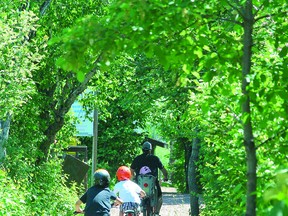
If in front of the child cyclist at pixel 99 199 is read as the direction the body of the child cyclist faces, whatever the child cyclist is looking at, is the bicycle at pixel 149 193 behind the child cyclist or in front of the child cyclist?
in front

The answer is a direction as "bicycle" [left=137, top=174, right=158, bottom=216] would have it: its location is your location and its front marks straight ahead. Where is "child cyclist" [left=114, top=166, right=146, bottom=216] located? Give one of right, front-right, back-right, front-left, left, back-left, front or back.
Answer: back

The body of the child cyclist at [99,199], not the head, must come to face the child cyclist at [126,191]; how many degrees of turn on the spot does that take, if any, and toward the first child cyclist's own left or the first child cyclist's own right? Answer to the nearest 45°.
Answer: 0° — they already face them

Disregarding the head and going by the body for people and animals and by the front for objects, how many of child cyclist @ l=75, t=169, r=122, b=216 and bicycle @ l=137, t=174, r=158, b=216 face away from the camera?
2

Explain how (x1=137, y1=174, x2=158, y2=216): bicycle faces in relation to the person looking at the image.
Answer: facing away from the viewer

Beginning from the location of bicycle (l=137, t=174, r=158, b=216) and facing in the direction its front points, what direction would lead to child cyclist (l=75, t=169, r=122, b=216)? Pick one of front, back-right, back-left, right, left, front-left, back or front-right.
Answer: back

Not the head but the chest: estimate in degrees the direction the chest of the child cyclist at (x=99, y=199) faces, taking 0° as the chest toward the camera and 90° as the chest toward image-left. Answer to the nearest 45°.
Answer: approximately 180°
